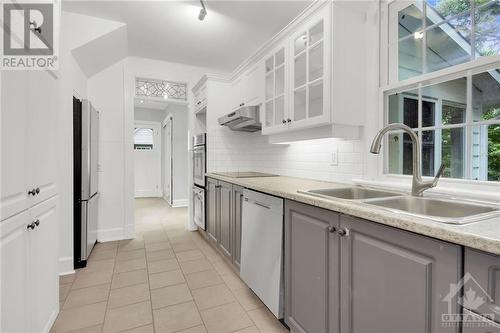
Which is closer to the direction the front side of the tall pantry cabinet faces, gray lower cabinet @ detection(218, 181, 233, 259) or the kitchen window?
the kitchen window

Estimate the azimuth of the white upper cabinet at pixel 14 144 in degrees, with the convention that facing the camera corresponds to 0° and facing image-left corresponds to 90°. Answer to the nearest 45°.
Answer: approximately 315°

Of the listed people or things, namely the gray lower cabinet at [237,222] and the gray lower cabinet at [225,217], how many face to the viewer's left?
2

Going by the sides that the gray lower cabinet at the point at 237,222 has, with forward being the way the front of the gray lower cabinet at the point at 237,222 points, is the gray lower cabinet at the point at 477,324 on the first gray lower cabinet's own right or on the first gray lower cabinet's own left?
on the first gray lower cabinet's own left

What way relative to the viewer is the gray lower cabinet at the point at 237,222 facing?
to the viewer's left

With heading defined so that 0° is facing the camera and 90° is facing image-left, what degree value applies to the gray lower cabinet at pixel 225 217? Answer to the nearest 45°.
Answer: approximately 90°

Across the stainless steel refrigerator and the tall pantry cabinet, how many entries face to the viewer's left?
0

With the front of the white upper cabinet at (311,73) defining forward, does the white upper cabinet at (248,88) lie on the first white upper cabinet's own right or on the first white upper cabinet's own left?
on the first white upper cabinet's own right

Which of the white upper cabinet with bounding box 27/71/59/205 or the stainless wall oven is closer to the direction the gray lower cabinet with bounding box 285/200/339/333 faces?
the white upper cabinet

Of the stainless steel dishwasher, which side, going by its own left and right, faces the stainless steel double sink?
left

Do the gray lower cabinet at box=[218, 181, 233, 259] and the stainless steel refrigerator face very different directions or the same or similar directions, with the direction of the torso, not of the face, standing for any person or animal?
very different directions

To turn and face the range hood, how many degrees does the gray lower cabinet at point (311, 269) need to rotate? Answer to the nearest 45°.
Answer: approximately 90° to its right

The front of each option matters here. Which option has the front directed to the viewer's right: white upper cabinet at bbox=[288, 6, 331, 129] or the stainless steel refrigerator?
the stainless steel refrigerator

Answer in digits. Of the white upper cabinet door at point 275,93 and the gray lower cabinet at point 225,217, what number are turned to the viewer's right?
0
